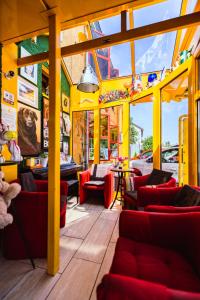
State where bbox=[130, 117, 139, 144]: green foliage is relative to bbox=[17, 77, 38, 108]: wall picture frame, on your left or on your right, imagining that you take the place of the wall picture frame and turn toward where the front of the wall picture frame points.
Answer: on your left

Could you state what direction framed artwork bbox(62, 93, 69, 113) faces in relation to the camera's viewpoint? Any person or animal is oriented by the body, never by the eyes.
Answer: facing the viewer and to the right of the viewer

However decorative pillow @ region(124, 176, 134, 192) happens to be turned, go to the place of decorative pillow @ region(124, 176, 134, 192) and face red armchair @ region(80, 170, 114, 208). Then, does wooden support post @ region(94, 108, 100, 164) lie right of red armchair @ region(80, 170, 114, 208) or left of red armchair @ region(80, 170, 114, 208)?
right

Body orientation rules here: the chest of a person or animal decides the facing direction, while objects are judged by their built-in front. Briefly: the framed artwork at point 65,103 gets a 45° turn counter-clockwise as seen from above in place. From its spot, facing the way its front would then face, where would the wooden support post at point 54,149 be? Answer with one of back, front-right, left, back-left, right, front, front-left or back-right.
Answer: right

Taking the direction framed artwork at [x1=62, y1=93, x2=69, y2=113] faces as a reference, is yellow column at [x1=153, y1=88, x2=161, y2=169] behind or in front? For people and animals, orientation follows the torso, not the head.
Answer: in front

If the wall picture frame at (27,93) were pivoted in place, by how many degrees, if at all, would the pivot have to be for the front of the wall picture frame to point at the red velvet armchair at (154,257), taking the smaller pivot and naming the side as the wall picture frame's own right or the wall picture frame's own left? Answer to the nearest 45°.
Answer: approximately 45° to the wall picture frame's own right

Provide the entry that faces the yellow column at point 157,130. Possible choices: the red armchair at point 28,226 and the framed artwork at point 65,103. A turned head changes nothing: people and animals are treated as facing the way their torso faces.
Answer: the framed artwork

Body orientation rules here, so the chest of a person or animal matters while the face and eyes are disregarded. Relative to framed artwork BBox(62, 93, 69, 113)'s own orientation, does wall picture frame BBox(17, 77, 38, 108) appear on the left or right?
on its right

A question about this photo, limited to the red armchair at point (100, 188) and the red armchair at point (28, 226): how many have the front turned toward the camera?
1

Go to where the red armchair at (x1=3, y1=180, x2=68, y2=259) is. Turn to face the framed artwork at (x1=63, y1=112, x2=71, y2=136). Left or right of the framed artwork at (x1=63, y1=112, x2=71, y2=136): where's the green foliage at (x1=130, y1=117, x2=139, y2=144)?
right
